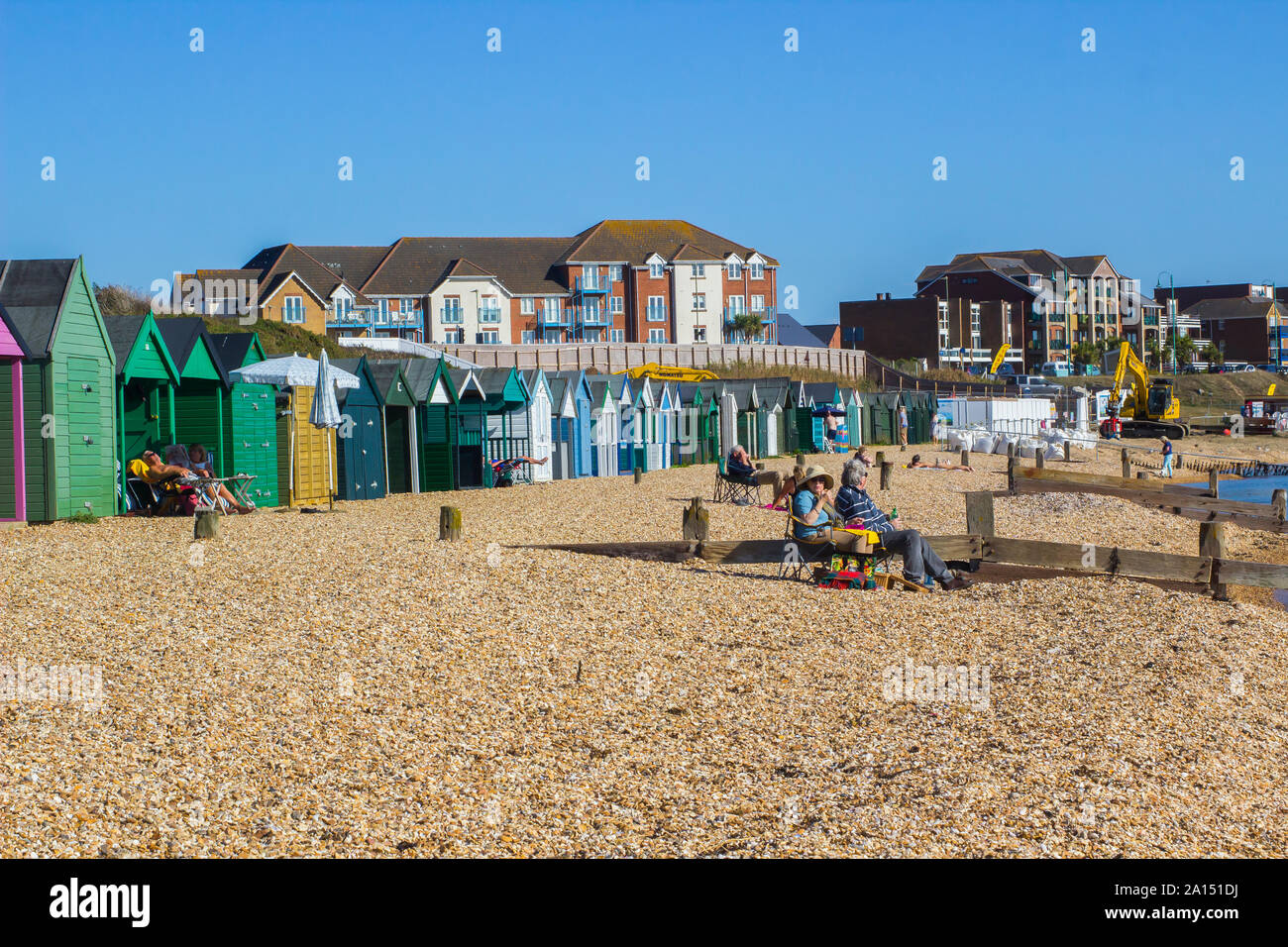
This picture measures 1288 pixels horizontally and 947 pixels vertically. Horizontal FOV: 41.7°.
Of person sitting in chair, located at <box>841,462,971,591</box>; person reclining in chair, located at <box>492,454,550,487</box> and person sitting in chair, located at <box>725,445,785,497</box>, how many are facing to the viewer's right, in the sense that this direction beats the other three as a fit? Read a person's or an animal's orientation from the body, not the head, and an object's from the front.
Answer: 3

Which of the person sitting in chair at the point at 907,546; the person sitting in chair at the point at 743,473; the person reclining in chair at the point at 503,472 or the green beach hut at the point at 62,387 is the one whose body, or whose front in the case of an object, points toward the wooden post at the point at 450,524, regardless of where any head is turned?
the green beach hut

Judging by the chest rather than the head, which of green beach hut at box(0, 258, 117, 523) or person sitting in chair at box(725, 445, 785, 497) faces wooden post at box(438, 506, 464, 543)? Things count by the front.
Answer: the green beach hut

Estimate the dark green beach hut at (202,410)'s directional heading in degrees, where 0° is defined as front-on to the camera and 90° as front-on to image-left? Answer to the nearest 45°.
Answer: approximately 315°

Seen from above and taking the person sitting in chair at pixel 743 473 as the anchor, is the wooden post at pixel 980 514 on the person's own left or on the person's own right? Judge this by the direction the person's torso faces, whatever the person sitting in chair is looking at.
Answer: on the person's own right

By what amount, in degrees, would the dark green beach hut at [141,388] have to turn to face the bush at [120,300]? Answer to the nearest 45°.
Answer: approximately 135° to its left

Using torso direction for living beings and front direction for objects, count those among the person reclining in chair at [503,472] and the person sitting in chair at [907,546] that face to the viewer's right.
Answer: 2

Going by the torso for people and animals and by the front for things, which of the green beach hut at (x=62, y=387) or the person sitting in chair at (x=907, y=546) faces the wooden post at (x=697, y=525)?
the green beach hut

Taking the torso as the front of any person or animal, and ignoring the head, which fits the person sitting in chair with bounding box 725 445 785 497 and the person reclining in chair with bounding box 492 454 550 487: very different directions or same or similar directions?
same or similar directions

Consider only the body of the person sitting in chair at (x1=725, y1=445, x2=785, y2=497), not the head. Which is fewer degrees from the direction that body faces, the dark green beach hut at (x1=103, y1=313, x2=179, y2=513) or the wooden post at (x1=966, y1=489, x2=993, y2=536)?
the wooden post

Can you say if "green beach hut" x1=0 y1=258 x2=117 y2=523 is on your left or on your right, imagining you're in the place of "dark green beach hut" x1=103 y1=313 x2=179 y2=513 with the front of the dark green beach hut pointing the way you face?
on your right

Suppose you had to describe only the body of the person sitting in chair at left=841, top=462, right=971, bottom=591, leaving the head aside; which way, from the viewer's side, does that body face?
to the viewer's right
